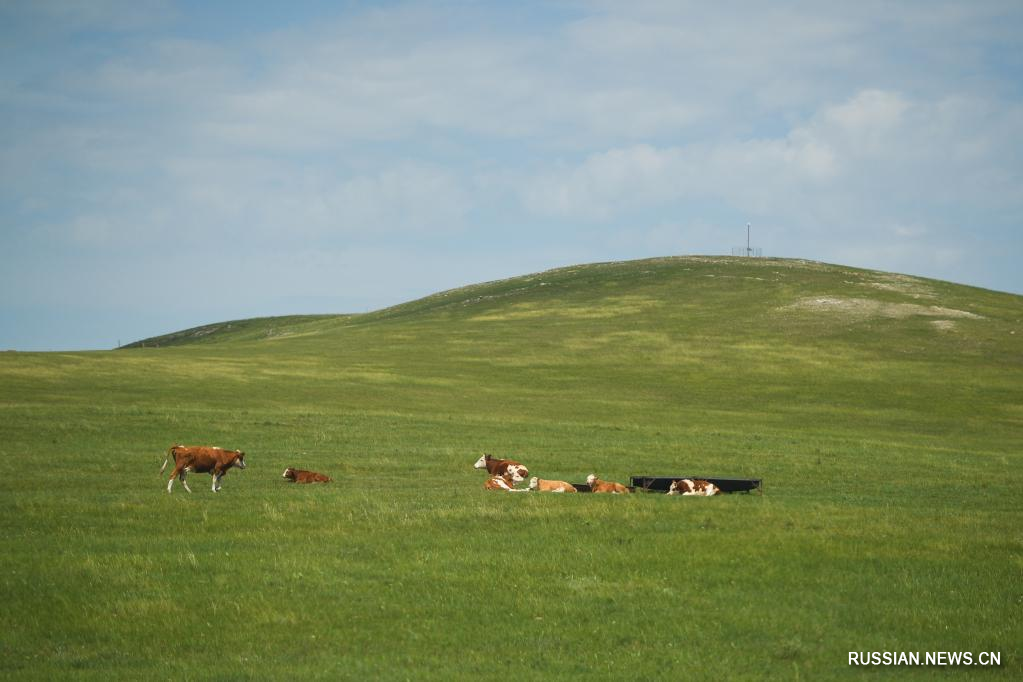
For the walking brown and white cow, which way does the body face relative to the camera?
to the viewer's right

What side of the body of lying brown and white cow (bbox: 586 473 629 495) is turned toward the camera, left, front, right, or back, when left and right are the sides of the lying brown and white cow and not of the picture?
left

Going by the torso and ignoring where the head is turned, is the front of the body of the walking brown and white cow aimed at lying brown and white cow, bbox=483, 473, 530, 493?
yes

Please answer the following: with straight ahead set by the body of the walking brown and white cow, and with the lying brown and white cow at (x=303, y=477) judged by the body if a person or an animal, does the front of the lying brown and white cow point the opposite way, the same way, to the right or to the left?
the opposite way

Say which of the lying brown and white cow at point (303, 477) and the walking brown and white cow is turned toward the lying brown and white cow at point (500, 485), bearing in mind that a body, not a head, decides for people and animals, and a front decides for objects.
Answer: the walking brown and white cow

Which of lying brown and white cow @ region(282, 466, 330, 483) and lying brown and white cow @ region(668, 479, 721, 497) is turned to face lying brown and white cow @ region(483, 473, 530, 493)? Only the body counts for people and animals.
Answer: lying brown and white cow @ region(668, 479, 721, 497)

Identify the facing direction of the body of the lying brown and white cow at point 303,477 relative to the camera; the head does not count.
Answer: to the viewer's left

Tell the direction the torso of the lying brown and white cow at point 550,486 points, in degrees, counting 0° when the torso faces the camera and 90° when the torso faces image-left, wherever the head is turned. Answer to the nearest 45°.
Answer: approximately 90°

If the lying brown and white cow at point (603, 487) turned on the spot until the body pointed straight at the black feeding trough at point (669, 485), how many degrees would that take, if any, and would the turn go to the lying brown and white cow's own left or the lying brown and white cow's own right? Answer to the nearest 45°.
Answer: approximately 180°

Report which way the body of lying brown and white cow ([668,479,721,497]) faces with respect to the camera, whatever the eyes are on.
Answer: to the viewer's left

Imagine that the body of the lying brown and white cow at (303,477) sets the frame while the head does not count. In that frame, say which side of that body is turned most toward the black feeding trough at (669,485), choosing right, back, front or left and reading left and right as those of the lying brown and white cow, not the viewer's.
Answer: back
